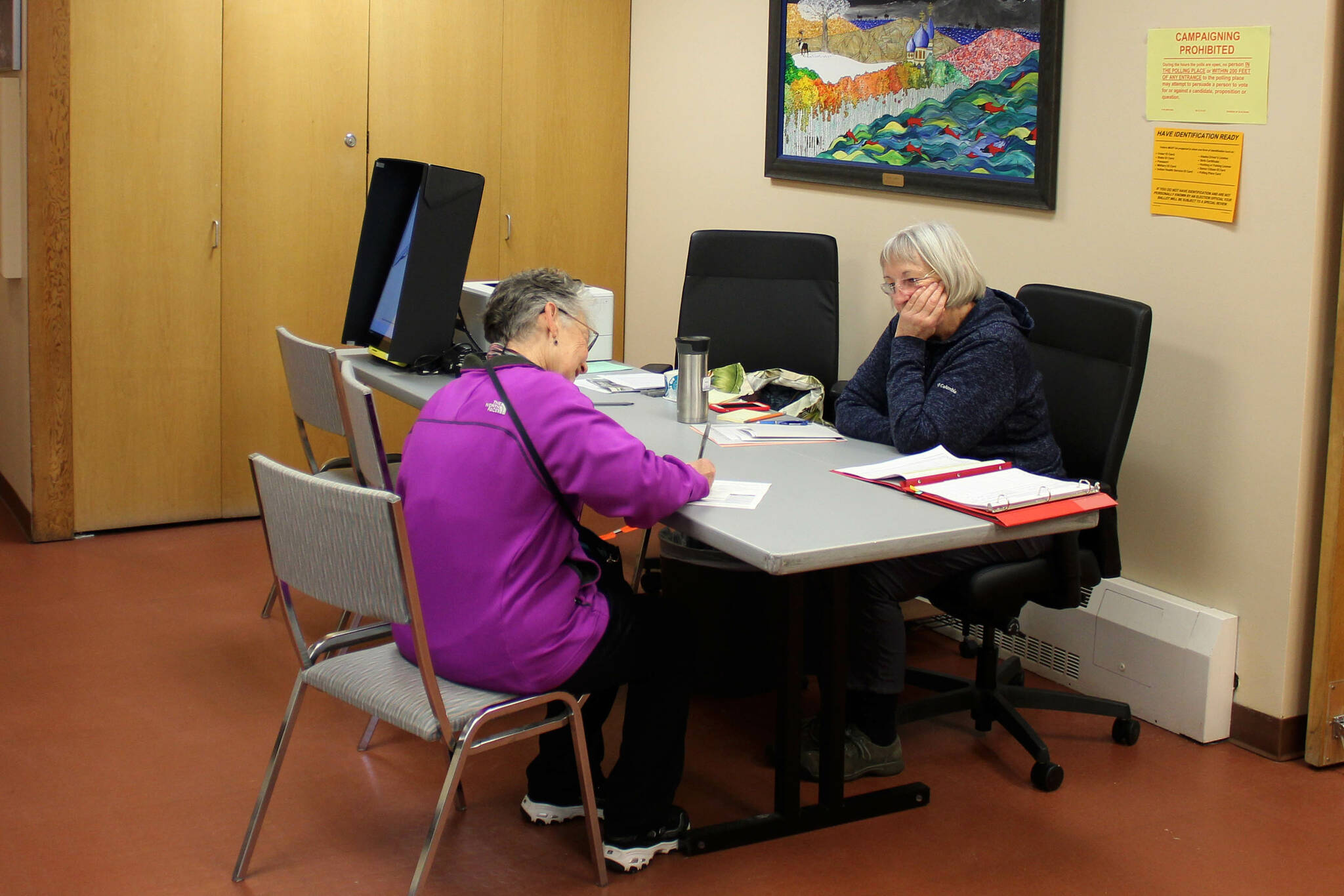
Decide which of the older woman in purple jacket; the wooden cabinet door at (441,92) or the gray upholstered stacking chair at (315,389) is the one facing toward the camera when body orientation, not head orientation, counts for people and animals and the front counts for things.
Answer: the wooden cabinet door

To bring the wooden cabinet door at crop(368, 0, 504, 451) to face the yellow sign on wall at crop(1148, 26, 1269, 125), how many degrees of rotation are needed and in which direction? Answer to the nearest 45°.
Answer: approximately 45° to its left

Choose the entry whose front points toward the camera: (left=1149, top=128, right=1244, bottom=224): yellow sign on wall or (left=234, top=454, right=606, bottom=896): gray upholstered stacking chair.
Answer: the yellow sign on wall

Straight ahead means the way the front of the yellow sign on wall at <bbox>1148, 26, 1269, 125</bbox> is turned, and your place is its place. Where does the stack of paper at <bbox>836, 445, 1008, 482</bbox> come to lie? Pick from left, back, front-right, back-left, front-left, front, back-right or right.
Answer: front-right

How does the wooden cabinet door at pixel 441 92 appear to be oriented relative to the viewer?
toward the camera

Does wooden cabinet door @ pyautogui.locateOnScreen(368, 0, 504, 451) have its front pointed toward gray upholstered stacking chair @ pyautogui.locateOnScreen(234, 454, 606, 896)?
yes

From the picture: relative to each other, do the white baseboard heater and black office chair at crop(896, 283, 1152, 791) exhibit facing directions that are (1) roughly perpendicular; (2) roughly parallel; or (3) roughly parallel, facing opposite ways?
roughly parallel

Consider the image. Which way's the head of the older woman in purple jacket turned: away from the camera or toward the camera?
away from the camera

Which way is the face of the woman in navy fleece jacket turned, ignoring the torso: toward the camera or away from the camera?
toward the camera

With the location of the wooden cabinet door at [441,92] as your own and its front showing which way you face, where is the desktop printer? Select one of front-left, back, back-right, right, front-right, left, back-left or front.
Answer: front

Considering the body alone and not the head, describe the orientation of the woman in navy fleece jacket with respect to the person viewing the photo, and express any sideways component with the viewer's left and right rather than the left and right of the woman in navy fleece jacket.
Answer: facing the viewer and to the left of the viewer

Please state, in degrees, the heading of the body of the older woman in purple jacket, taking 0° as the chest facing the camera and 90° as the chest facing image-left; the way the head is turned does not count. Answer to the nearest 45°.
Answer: approximately 225°

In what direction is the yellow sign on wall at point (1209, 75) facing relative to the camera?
toward the camera

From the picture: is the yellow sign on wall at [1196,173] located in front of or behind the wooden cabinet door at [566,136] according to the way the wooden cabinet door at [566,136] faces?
in front

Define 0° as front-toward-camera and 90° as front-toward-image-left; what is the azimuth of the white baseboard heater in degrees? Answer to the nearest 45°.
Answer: approximately 45°
